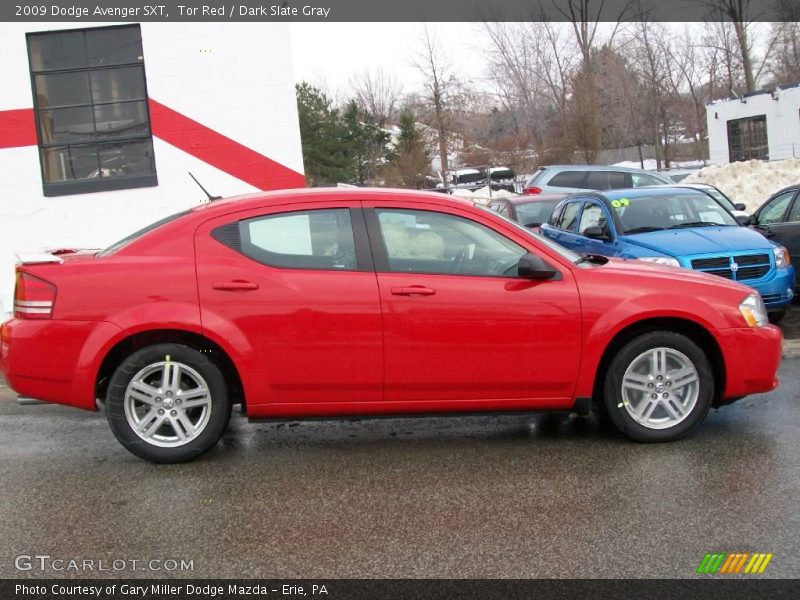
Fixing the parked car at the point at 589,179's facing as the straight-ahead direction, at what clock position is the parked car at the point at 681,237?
the parked car at the point at 681,237 is roughly at 3 o'clock from the parked car at the point at 589,179.

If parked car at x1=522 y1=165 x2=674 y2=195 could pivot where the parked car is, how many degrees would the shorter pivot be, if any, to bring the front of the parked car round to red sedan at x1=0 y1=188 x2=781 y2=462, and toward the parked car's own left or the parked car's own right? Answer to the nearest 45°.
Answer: approximately 90° to the parked car's own right

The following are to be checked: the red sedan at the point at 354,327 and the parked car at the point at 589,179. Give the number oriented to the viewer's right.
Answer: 2

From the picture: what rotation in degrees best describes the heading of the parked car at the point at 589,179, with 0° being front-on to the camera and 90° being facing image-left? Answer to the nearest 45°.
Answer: approximately 270°

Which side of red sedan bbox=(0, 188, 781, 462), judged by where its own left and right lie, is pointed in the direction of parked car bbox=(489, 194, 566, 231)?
left

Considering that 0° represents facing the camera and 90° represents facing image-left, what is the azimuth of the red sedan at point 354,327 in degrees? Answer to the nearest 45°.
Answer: approximately 270°

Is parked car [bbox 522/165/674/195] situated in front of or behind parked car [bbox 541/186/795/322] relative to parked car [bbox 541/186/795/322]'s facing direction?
behind
